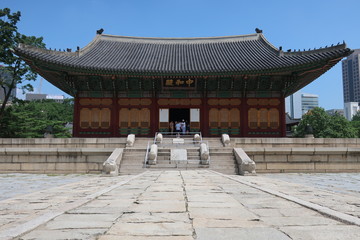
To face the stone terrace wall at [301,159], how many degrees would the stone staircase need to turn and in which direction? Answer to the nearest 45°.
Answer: approximately 90° to its left

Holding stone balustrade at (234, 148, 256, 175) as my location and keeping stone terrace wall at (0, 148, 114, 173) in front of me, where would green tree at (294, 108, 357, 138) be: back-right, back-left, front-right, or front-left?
back-right

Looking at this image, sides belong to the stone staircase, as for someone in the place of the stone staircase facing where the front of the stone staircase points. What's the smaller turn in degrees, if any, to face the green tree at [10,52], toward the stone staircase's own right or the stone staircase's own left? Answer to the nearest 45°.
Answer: approximately 135° to the stone staircase's own right

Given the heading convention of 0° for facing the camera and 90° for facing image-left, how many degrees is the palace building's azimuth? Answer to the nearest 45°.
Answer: approximately 0°

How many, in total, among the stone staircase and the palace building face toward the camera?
2

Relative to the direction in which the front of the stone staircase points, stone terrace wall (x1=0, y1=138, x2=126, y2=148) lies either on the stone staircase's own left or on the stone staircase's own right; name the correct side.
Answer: on the stone staircase's own right

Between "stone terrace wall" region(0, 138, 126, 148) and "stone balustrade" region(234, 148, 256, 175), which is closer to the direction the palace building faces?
the stone balustrade

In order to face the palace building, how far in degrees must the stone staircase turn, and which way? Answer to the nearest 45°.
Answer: approximately 180°

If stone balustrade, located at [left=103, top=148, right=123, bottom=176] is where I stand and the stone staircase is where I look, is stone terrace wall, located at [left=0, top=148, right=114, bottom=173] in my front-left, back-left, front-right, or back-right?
back-left
